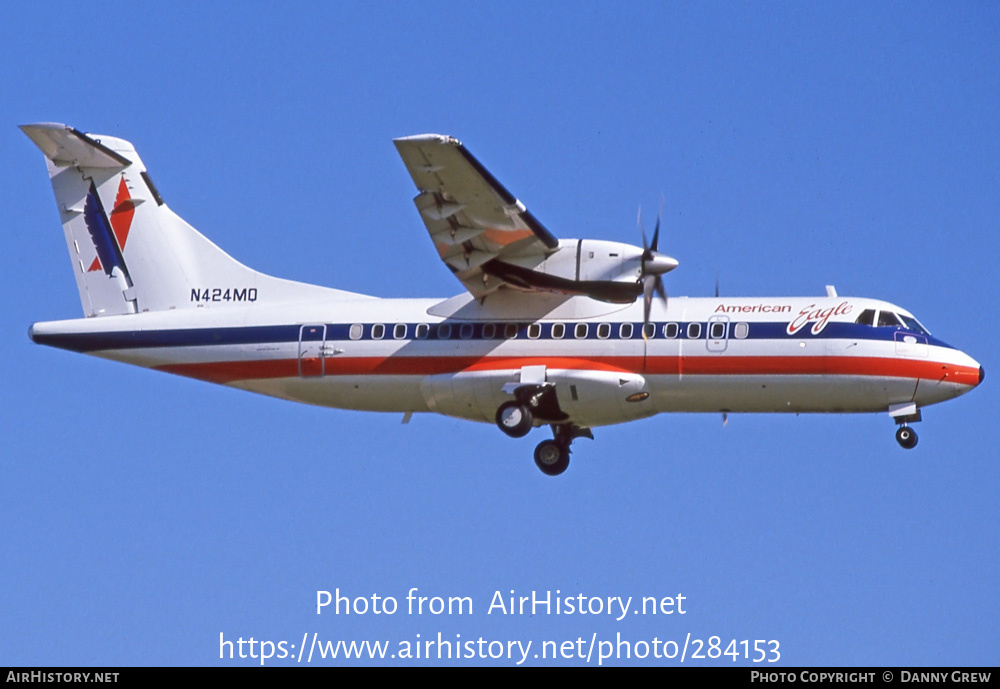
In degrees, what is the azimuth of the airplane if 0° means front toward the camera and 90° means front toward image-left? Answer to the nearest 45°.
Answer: approximately 270°
